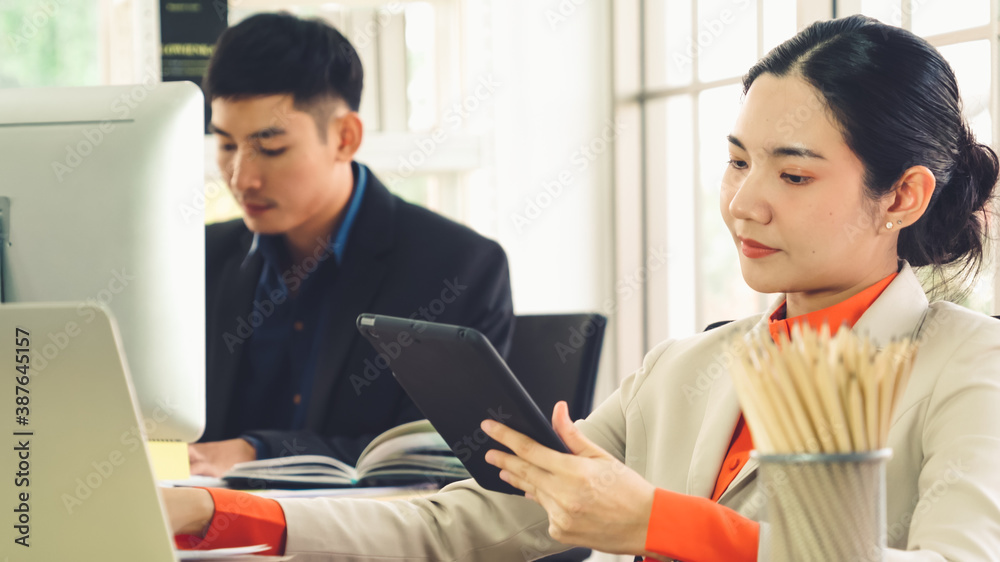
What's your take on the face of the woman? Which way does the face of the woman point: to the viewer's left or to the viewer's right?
to the viewer's left

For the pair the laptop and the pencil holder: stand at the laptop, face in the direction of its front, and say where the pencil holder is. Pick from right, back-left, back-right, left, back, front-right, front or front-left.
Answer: right

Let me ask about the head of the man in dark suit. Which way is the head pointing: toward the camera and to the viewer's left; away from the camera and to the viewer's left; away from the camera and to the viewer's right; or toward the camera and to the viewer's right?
toward the camera and to the viewer's left

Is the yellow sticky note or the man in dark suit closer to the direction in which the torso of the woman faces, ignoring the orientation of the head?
the yellow sticky note

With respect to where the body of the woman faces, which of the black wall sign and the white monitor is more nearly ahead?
the white monitor

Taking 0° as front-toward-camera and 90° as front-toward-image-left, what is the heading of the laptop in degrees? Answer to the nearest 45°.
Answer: approximately 225°

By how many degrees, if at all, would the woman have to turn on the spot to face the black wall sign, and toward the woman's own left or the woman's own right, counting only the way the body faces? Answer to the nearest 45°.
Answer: approximately 90° to the woman's own right

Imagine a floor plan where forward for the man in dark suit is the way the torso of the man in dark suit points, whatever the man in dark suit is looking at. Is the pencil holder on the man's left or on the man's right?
on the man's left

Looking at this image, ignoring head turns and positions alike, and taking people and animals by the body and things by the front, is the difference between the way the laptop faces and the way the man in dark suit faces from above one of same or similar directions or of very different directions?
very different directions

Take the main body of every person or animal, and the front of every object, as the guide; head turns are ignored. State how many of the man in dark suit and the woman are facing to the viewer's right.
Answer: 0

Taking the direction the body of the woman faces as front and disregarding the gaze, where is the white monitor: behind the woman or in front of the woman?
in front

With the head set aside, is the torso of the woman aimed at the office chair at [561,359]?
no

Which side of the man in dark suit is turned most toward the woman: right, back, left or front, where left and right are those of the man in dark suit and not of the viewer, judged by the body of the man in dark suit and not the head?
left

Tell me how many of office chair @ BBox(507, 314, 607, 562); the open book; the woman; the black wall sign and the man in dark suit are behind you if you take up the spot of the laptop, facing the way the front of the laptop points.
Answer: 0

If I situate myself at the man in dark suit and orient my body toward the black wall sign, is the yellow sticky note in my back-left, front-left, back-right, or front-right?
back-left

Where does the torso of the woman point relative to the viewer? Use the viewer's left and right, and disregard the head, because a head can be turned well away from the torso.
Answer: facing the viewer and to the left of the viewer

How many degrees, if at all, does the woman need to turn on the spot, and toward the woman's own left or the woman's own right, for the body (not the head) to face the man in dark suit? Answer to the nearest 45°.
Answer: approximately 90° to the woman's own right
